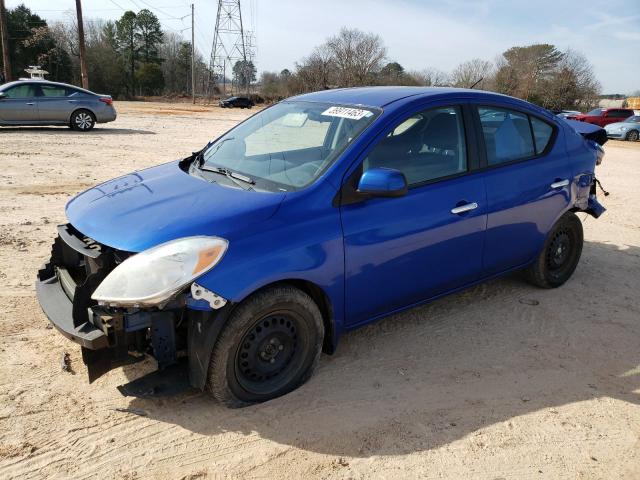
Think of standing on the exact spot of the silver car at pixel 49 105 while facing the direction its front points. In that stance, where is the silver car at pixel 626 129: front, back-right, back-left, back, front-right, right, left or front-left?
back

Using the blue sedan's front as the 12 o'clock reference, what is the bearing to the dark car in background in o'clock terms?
The dark car in background is roughly at 4 o'clock from the blue sedan.

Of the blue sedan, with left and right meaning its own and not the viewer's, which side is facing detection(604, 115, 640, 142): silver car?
back

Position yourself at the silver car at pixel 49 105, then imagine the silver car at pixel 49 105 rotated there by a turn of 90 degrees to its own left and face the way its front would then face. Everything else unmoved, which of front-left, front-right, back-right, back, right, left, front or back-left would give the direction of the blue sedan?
front

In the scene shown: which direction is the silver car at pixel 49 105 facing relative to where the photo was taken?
to the viewer's left

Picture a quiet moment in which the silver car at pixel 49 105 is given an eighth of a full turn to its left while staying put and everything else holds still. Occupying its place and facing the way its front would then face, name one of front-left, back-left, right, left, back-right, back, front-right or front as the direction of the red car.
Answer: back-left
